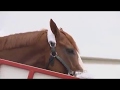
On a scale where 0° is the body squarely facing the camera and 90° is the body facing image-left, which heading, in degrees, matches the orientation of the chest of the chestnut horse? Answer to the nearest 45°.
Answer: approximately 270°
